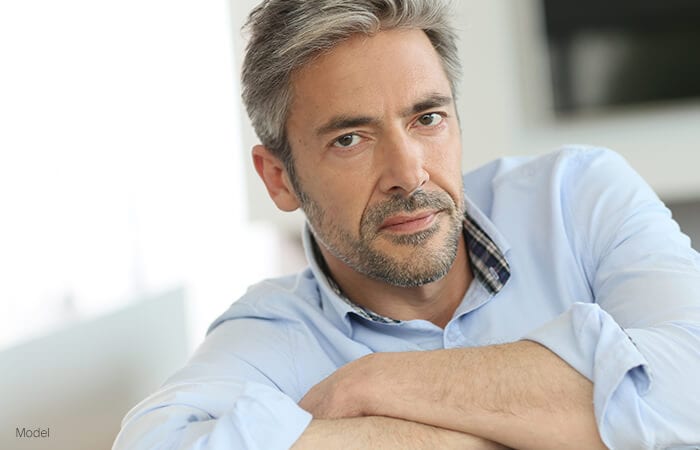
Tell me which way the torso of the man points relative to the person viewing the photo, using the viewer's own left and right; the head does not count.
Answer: facing the viewer
